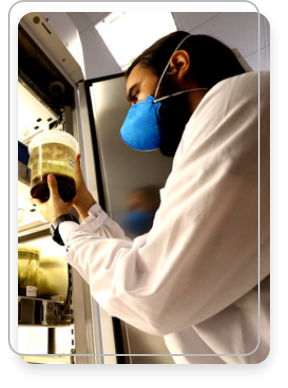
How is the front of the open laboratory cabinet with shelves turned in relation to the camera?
facing the viewer and to the right of the viewer

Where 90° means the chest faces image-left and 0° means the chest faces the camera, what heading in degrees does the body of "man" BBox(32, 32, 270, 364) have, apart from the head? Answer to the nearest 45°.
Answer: approximately 90°

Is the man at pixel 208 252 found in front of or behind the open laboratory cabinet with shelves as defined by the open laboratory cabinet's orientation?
in front

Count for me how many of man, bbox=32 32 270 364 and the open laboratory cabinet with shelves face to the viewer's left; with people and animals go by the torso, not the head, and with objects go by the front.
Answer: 1

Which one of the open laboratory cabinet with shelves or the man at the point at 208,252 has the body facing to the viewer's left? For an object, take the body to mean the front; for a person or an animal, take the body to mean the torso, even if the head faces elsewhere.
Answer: the man

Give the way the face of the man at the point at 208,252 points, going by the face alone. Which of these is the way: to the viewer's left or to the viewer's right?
to the viewer's left
